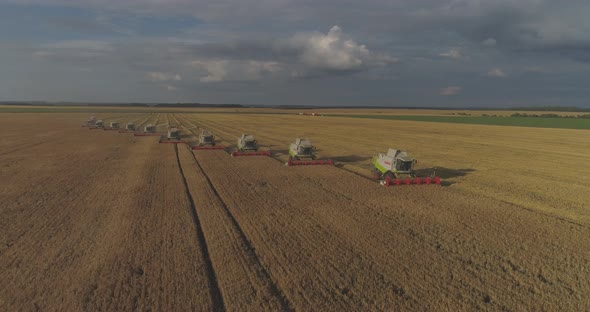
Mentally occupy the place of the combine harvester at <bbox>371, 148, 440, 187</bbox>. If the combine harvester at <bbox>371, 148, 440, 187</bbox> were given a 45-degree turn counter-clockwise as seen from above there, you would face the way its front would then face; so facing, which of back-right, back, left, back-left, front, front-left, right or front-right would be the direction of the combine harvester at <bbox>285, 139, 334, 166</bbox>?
back-left

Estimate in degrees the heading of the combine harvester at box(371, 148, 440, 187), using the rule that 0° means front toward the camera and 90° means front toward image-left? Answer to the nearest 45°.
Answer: approximately 315°

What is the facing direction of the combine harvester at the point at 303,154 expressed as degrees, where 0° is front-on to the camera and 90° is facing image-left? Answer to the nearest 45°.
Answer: approximately 0°
